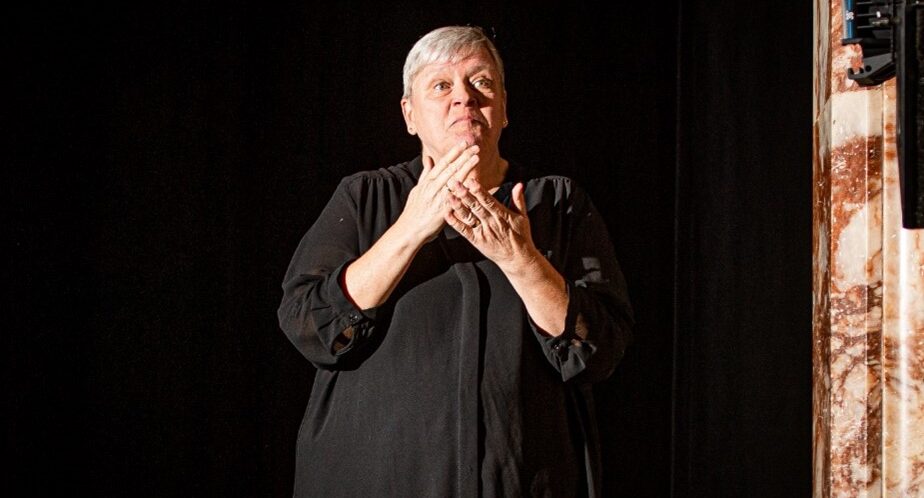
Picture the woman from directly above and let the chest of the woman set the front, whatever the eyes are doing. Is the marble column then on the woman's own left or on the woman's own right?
on the woman's own left

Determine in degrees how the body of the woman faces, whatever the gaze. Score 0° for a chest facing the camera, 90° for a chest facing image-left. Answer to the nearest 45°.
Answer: approximately 0°
